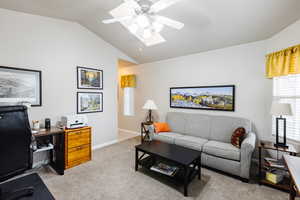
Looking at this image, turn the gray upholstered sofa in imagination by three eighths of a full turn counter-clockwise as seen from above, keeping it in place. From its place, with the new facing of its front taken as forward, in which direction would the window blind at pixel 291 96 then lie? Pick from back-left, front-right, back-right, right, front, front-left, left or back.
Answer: front

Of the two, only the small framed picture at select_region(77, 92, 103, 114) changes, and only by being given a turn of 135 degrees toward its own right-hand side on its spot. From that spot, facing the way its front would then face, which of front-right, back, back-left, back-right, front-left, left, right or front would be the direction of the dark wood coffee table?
back-left

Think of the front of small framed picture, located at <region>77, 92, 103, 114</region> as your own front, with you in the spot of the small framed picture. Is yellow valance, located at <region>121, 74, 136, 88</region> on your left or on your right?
on your left

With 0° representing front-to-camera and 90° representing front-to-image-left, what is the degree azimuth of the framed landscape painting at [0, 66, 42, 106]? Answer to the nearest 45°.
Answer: approximately 315°

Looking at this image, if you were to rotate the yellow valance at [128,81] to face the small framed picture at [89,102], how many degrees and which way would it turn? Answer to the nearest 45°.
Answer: approximately 45° to its right

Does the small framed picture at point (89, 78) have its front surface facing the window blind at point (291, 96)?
yes

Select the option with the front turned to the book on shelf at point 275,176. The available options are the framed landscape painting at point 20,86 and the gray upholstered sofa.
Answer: the framed landscape painting

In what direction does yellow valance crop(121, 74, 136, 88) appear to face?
toward the camera

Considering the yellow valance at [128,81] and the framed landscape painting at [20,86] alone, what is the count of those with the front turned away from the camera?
0

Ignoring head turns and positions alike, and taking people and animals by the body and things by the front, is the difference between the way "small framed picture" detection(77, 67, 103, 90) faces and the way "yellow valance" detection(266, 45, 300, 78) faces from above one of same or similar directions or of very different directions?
very different directions

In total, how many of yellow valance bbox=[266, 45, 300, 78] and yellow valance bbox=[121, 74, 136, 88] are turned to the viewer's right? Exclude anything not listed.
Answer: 0

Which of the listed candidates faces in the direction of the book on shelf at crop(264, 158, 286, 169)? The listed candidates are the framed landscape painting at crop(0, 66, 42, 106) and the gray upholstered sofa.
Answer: the framed landscape painting

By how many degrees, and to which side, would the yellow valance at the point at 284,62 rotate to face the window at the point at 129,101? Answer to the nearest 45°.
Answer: approximately 45° to its right

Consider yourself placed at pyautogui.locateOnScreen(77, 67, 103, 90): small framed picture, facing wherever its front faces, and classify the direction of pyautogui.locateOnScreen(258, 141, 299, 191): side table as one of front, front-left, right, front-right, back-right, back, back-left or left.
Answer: front

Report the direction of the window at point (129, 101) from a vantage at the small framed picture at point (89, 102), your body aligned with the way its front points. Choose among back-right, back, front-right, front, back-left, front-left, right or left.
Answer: left

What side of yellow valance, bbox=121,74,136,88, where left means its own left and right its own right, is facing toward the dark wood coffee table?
front

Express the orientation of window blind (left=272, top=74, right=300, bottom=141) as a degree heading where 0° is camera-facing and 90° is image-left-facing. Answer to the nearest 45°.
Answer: approximately 45°

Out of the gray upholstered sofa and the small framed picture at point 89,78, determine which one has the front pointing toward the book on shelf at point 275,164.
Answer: the small framed picture

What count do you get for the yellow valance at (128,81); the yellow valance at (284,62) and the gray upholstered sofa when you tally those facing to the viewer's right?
0
